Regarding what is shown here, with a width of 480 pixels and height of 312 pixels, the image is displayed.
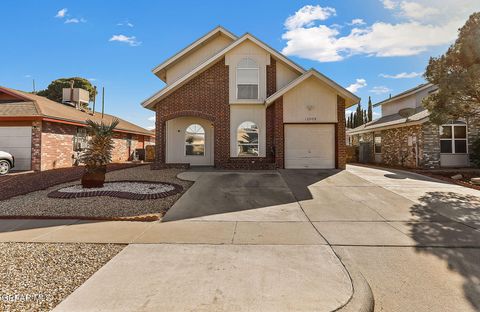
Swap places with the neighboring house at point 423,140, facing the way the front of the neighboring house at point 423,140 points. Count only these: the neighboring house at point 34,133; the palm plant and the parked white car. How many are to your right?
3

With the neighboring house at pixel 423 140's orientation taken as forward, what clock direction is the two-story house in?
The two-story house is roughly at 3 o'clock from the neighboring house.

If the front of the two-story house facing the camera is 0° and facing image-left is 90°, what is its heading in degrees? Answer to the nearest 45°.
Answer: approximately 0°

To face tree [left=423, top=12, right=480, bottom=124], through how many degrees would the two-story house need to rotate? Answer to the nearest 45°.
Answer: approximately 45° to its left

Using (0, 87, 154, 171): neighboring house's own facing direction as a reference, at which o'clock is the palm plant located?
The palm plant is roughly at 10 o'clock from the neighboring house.

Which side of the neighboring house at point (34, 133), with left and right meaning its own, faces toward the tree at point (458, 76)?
left

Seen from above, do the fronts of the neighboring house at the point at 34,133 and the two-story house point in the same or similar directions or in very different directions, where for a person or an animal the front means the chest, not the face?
same or similar directions

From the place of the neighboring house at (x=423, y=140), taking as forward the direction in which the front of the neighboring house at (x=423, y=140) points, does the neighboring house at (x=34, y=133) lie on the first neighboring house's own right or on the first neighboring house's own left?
on the first neighboring house's own right

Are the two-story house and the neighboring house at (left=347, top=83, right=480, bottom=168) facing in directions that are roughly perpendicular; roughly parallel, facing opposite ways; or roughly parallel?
roughly parallel

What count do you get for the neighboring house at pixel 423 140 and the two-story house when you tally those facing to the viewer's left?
0

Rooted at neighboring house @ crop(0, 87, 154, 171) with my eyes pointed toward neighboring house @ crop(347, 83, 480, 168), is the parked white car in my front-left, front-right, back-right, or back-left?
back-right

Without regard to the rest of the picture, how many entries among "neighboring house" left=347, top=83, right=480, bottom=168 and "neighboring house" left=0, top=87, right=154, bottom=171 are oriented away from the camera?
0

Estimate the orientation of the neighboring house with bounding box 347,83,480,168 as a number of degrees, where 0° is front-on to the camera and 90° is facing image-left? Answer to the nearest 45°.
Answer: approximately 315°

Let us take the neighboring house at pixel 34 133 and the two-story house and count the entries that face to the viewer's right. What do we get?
0

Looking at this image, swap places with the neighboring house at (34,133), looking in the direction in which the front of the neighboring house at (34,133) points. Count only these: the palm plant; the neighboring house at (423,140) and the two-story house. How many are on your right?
0

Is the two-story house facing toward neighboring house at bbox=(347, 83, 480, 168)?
no
